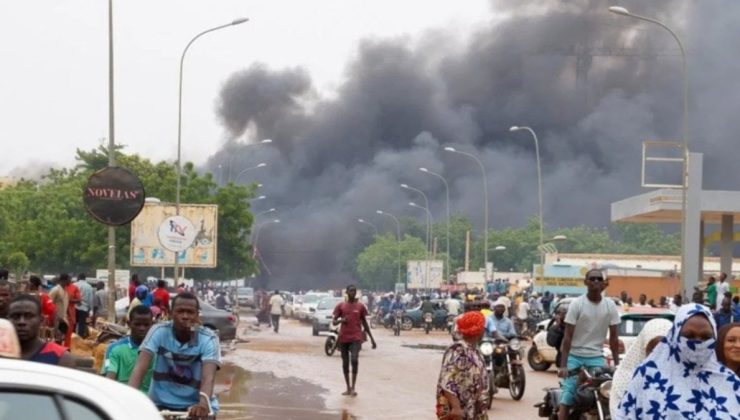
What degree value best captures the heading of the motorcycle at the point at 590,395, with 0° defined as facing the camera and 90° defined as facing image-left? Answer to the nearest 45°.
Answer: approximately 315°

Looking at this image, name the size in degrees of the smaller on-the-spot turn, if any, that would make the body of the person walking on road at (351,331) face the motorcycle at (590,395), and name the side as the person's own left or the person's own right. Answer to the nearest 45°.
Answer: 0° — they already face it

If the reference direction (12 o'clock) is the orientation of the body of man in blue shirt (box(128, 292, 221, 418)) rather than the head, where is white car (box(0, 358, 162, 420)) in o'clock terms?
The white car is roughly at 12 o'clock from the man in blue shirt.

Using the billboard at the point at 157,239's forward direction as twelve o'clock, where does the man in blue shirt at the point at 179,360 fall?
The man in blue shirt is roughly at 12 o'clock from the billboard.

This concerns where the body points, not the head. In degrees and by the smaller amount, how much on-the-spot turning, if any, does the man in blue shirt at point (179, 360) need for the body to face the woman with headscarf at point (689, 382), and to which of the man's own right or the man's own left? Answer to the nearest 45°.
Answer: approximately 45° to the man's own left

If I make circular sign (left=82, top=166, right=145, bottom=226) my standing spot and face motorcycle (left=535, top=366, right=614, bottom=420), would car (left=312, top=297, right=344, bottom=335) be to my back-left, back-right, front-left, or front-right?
back-left

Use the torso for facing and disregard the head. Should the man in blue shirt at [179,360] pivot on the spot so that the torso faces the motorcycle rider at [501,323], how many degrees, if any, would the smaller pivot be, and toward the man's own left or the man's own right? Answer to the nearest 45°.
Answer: approximately 180°
